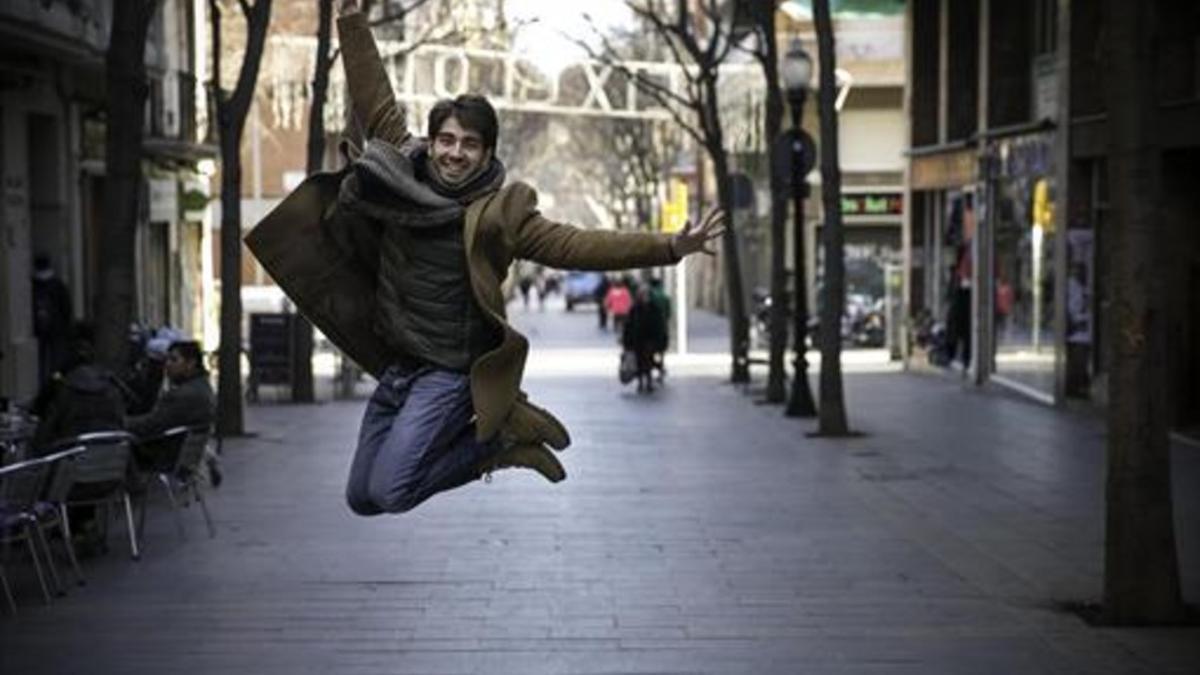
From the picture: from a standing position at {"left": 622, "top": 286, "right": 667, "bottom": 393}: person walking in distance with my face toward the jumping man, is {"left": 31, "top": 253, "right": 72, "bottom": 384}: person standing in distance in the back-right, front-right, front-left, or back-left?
front-right

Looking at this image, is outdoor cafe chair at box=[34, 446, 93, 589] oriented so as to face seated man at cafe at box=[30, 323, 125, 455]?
no

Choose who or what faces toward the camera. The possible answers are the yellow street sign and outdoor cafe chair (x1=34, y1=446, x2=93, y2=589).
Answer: the yellow street sign

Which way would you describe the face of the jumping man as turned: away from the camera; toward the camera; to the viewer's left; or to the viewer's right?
toward the camera

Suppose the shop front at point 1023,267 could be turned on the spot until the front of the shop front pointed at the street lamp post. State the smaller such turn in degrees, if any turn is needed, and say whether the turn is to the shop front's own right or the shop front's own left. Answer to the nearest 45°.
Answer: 0° — it already faces it

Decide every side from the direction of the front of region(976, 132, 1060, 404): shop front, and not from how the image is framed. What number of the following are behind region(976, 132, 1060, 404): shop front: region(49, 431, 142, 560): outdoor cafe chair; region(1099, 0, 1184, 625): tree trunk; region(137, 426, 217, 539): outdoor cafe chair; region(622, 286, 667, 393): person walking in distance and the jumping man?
0

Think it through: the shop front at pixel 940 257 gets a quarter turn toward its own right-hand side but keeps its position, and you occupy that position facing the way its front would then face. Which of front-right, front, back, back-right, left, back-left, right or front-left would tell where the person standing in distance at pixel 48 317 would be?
left

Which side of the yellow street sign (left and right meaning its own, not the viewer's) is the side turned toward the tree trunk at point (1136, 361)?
front

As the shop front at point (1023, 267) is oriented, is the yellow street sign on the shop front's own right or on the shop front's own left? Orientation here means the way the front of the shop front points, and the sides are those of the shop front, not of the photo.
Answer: on the shop front's own right

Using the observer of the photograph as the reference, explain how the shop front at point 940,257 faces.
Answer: facing the viewer and to the left of the viewer

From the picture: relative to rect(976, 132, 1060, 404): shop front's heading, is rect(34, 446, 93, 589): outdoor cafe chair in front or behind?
in front

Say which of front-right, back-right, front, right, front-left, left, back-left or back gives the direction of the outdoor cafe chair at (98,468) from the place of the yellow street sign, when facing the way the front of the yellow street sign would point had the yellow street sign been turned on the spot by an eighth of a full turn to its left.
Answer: front-right

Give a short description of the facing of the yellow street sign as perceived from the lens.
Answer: facing the viewer

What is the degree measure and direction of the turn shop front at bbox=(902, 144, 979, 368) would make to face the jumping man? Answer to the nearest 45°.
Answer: approximately 45° to its left

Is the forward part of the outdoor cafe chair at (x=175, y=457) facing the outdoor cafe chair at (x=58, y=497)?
no

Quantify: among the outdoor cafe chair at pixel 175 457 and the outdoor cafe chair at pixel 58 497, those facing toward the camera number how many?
0

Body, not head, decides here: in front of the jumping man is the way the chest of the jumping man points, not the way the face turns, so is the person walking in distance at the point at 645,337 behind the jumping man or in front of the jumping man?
behind
